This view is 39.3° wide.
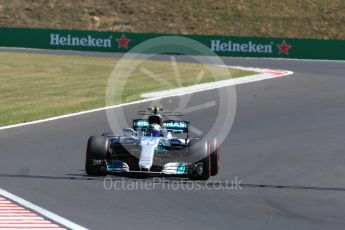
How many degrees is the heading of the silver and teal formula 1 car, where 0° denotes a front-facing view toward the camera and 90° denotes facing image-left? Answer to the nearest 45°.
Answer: approximately 0°
